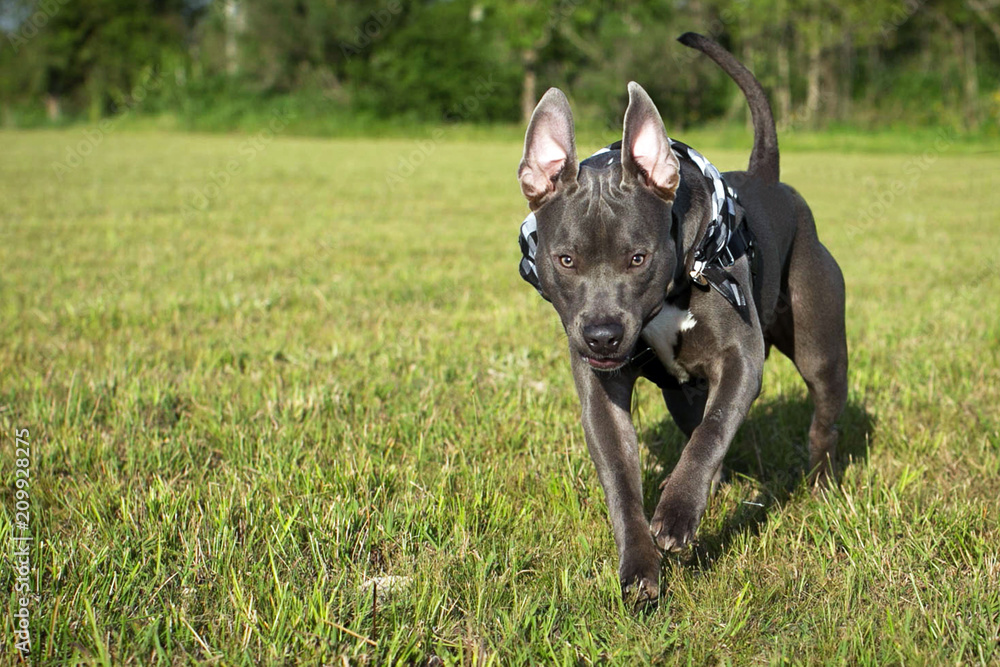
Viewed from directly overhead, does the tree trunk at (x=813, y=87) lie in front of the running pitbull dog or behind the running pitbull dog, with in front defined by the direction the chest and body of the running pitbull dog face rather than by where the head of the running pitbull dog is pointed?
behind

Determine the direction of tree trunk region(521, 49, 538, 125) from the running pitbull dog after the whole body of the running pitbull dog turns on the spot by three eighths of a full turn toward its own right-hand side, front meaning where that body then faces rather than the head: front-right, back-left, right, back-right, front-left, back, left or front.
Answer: front

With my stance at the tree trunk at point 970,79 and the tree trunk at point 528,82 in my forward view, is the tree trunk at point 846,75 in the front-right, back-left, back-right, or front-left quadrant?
front-right

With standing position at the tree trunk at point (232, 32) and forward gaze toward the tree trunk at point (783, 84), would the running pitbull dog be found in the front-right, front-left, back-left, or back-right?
front-right

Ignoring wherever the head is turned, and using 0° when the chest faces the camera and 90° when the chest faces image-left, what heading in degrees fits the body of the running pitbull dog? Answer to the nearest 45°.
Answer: approximately 45°

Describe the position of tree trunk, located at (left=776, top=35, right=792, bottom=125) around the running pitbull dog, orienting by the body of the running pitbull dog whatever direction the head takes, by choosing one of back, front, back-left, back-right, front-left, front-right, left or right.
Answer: back-right

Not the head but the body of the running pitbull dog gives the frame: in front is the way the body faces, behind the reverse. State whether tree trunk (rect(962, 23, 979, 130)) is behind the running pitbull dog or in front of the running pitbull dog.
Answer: behind

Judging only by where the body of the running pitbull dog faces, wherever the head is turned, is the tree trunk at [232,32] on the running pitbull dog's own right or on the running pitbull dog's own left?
on the running pitbull dog's own right

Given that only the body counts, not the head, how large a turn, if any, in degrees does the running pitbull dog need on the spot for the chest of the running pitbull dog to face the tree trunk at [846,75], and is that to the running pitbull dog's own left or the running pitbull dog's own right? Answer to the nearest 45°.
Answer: approximately 135° to the running pitbull dog's own right
